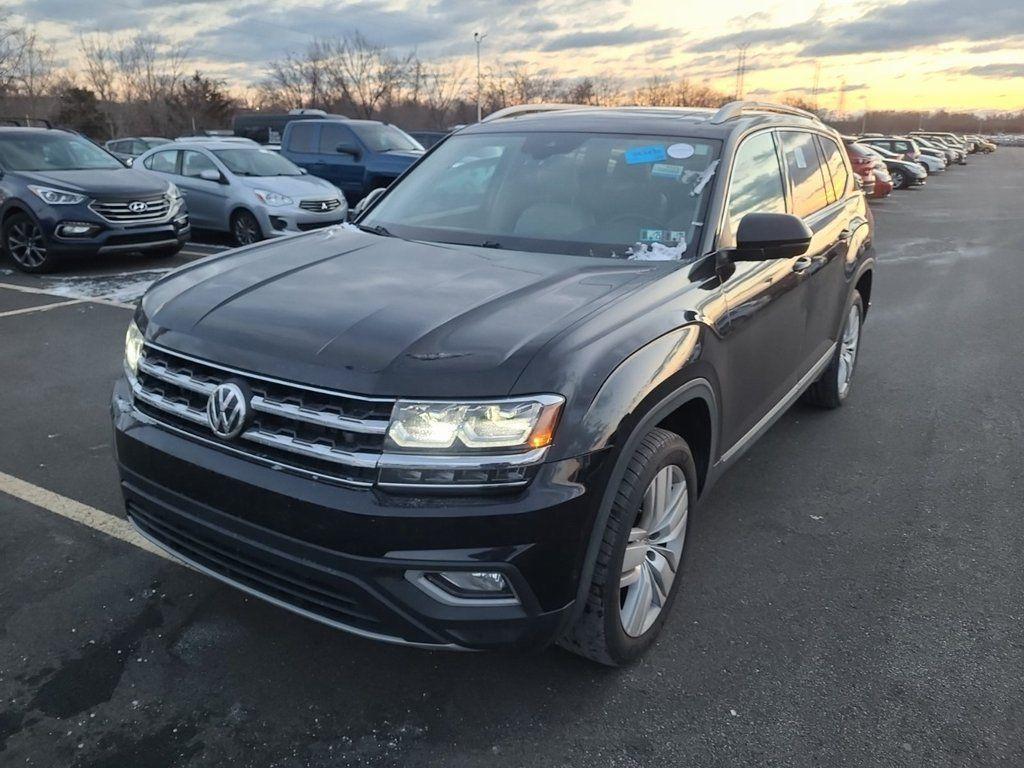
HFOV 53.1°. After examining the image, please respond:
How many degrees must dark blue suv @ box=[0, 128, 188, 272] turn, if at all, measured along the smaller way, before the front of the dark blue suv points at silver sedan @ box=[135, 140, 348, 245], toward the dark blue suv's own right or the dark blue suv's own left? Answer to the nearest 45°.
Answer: approximately 90° to the dark blue suv's own left

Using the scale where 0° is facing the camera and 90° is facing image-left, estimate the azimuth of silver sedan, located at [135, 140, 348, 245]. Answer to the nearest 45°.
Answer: approximately 315°

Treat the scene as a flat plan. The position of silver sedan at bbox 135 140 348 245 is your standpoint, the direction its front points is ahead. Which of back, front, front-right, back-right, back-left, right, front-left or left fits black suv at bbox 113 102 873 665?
front-right

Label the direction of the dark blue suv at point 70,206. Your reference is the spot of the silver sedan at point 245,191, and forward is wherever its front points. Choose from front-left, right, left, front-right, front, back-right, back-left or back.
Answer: right

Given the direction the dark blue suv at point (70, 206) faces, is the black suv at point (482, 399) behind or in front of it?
in front

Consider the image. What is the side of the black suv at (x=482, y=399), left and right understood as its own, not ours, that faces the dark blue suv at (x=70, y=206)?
right

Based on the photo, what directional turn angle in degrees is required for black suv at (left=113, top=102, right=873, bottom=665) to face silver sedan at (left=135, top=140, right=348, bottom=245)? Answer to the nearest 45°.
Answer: approximately 135° to its right

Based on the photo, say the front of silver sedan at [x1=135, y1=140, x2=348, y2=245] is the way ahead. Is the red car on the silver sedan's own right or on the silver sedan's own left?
on the silver sedan's own left
